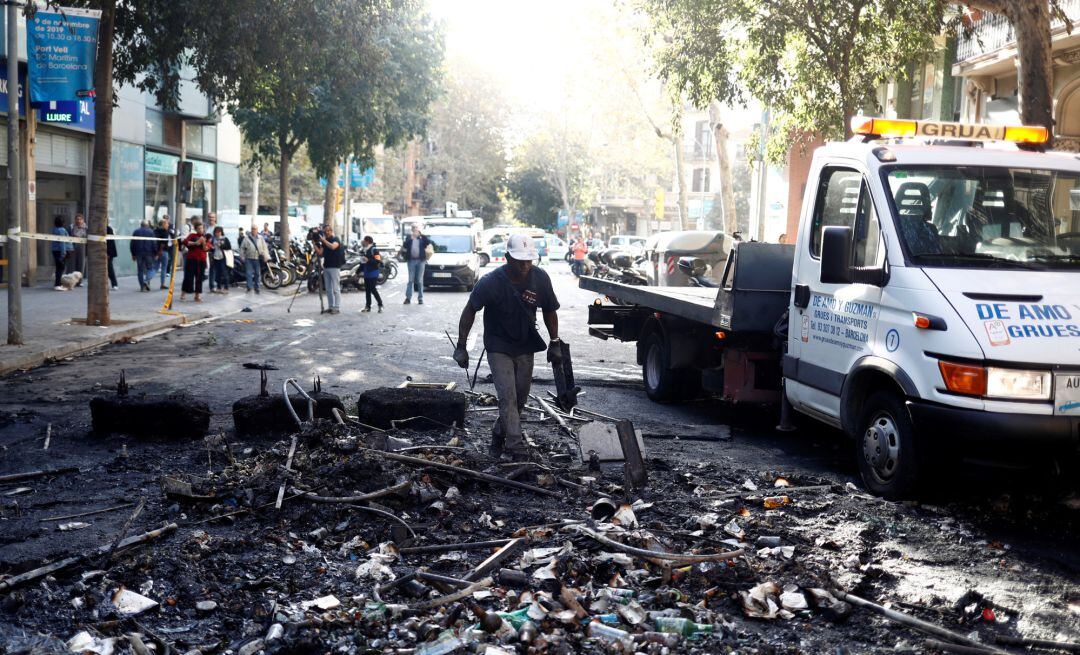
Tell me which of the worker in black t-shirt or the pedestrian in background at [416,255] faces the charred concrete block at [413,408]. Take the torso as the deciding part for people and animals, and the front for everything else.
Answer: the pedestrian in background

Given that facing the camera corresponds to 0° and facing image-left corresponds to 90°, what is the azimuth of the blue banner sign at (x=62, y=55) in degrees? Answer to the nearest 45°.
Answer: approximately 0°

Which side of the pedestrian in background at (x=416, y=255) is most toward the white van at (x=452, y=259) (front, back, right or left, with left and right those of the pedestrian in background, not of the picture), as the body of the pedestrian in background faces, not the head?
back

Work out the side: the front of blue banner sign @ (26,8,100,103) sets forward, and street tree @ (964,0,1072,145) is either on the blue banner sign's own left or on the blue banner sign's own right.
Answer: on the blue banner sign's own left

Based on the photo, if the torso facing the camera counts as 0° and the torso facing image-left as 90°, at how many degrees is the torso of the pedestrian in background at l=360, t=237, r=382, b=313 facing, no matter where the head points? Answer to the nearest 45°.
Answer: approximately 45°

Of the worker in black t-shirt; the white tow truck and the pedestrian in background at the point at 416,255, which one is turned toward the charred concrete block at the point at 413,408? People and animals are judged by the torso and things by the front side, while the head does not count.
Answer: the pedestrian in background

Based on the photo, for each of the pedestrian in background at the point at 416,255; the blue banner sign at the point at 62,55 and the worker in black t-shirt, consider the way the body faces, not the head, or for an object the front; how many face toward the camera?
3

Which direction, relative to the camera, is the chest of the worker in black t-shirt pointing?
toward the camera

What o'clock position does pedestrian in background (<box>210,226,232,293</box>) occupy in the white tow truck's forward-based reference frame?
The pedestrian in background is roughly at 6 o'clock from the white tow truck.

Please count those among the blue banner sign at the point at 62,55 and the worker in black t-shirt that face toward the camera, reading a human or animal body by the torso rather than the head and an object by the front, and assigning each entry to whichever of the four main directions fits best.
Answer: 2

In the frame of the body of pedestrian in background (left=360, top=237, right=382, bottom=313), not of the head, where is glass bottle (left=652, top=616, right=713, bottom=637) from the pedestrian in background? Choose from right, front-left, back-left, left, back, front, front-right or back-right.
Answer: front-left

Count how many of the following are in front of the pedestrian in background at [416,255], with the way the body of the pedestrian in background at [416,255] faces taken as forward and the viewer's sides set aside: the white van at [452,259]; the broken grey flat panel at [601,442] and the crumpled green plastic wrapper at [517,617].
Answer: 2

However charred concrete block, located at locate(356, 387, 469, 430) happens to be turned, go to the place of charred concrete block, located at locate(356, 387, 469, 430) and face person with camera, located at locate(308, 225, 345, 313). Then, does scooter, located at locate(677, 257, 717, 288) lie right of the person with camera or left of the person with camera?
right

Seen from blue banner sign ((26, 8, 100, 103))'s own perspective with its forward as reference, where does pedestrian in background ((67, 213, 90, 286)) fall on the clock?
The pedestrian in background is roughly at 6 o'clock from the blue banner sign.
